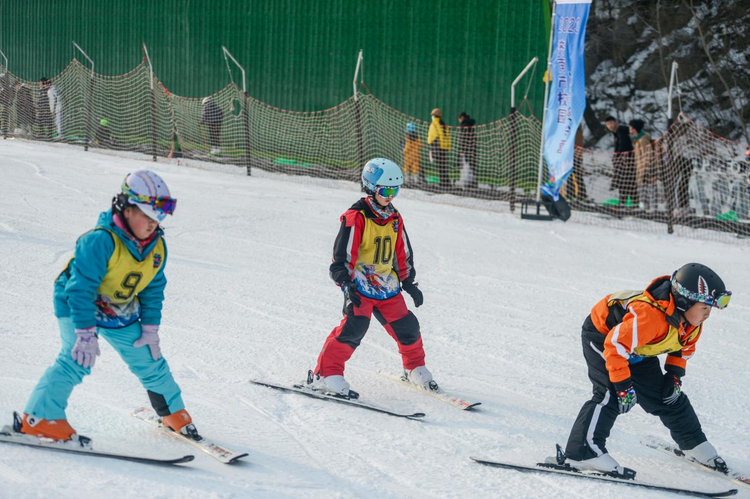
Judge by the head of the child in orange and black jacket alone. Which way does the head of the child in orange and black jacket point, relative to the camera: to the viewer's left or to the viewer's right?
to the viewer's right

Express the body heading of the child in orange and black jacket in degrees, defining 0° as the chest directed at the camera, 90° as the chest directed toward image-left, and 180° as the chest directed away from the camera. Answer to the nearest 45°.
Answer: approximately 315°

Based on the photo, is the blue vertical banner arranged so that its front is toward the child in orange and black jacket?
yes

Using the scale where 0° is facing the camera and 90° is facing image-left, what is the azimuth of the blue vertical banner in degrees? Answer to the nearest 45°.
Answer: approximately 0°

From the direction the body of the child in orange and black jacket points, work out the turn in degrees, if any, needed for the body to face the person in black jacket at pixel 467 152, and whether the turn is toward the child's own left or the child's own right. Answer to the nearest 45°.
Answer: approximately 135° to the child's own left

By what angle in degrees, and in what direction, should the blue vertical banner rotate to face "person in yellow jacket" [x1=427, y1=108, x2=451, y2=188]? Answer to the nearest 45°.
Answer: approximately 135° to its right
